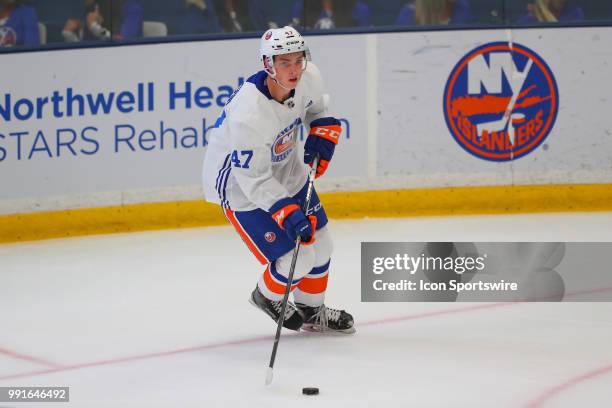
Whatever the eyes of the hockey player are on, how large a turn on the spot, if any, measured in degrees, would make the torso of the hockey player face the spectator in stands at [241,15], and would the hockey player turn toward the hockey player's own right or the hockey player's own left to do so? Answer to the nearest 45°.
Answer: approximately 135° to the hockey player's own left

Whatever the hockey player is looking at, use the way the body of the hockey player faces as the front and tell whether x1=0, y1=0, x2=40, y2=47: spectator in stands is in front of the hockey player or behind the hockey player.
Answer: behind

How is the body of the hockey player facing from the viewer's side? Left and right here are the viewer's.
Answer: facing the viewer and to the right of the viewer

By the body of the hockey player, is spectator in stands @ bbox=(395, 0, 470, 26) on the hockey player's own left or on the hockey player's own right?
on the hockey player's own left

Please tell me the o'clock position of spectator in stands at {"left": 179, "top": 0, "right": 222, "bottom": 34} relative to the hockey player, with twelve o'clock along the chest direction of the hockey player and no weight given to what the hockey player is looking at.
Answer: The spectator in stands is roughly at 7 o'clock from the hockey player.
